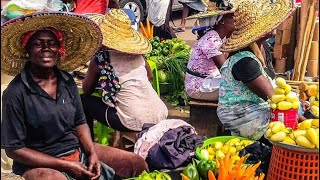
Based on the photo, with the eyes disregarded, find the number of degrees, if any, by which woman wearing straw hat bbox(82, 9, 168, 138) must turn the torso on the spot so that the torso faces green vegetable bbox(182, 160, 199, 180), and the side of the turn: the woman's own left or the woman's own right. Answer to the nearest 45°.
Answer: approximately 180°

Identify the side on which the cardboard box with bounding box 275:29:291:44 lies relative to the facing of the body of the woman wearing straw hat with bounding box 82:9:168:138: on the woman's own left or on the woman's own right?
on the woman's own right

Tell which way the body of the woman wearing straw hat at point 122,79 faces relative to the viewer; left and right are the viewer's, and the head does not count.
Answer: facing away from the viewer and to the left of the viewer

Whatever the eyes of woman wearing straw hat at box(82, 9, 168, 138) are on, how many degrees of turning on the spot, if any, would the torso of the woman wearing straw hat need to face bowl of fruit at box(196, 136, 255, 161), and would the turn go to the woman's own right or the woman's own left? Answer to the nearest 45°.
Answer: approximately 180°
